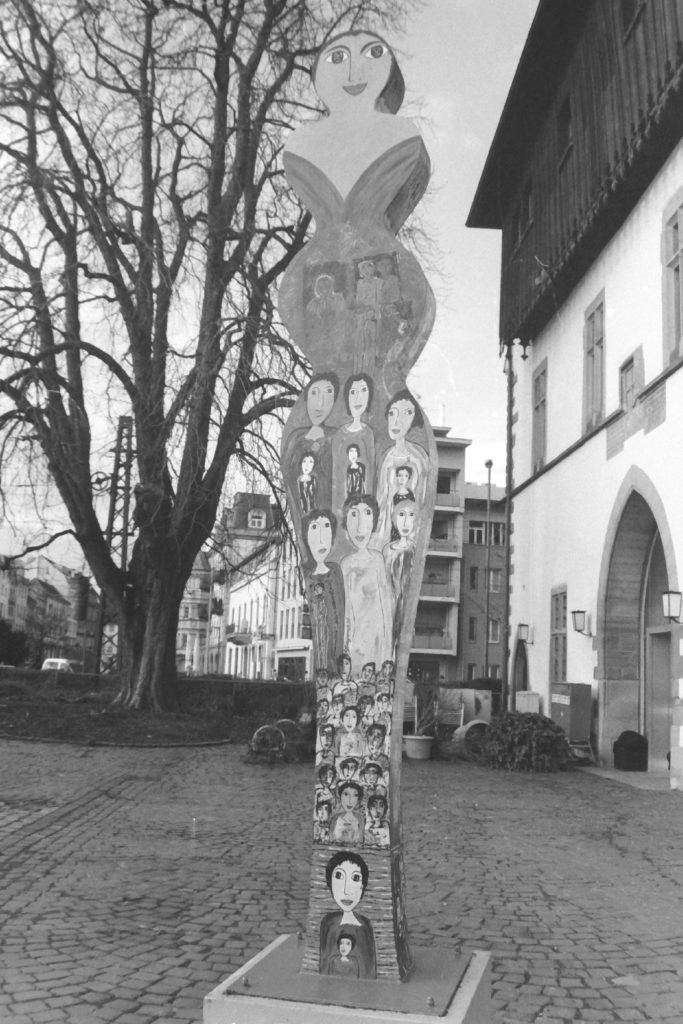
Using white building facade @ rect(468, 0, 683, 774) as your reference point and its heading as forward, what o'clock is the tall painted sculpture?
The tall painted sculpture is roughly at 9 o'clock from the white building facade.

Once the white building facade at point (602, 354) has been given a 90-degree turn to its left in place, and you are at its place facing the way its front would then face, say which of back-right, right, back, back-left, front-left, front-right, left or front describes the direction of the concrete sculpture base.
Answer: front

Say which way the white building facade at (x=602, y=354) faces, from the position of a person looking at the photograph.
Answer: facing to the left of the viewer
